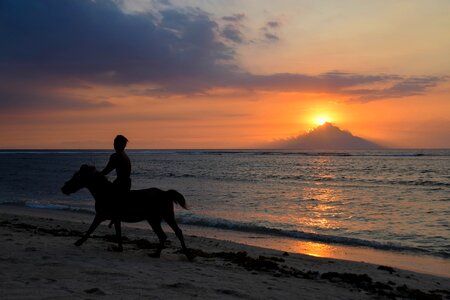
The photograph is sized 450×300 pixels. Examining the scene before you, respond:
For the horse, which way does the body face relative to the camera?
to the viewer's left
